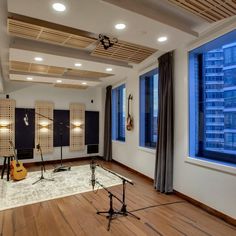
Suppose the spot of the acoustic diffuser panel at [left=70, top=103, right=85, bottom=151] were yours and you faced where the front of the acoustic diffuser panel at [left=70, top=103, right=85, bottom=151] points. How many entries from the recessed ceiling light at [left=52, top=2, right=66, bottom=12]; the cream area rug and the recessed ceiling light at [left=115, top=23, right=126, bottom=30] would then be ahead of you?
3

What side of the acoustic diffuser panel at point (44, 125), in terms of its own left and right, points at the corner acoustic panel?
right

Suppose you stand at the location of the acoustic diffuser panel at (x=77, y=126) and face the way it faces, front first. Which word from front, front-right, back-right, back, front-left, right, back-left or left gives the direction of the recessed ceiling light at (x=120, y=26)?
front

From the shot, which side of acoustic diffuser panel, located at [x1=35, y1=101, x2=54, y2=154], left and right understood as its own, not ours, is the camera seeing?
front

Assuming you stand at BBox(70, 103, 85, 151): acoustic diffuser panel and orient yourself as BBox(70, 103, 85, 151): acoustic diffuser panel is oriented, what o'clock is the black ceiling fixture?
The black ceiling fixture is roughly at 12 o'clock from the acoustic diffuser panel.

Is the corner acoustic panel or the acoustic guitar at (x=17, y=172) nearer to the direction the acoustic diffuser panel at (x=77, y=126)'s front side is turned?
the acoustic guitar

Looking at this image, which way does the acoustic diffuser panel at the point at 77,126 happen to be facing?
toward the camera

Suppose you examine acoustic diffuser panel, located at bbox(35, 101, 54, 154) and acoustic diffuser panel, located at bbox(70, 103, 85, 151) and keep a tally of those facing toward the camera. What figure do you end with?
2

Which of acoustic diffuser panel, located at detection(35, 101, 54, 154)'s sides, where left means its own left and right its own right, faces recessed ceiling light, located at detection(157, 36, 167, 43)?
front

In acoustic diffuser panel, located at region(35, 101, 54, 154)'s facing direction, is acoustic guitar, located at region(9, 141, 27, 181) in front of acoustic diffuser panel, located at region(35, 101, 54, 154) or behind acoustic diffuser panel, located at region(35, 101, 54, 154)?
in front

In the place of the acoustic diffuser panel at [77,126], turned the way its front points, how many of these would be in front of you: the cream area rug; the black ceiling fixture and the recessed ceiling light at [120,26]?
3

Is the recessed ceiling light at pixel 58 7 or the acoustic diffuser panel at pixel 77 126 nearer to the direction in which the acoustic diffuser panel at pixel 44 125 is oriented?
the recessed ceiling light

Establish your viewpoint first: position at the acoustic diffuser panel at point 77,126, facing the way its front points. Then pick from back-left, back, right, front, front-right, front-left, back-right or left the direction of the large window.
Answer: front-left

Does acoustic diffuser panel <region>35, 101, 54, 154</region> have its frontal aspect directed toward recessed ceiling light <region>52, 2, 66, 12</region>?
yes

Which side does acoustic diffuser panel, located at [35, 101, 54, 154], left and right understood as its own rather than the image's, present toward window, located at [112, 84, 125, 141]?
left

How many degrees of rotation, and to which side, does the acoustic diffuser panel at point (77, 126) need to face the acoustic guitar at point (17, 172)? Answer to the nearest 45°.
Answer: approximately 45° to its right
